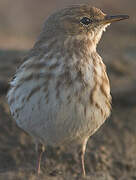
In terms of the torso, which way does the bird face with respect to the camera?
toward the camera
